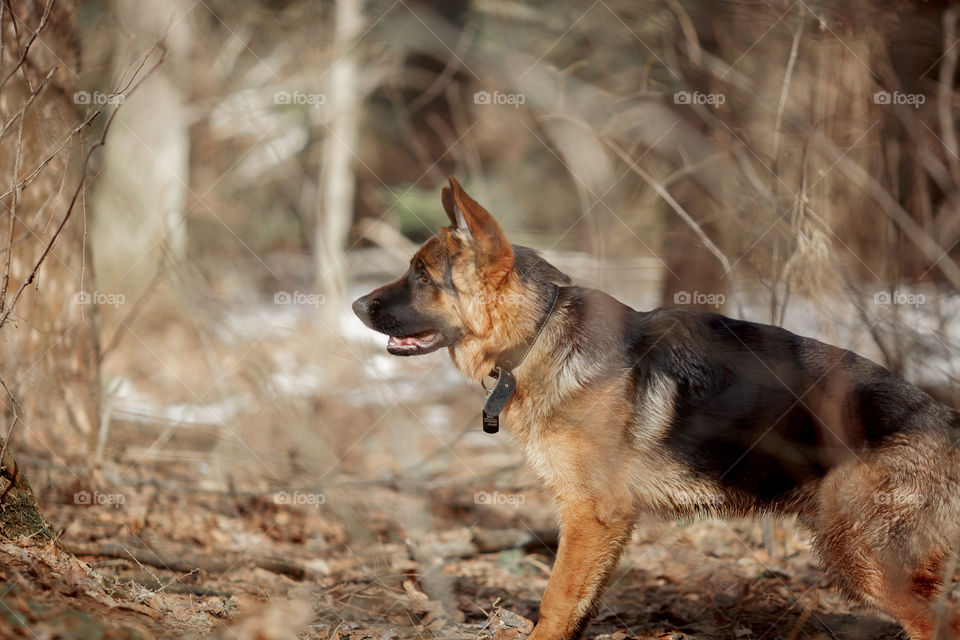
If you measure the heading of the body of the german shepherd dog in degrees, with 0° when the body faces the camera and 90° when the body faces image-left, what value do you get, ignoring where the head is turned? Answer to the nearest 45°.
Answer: approximately 90°
